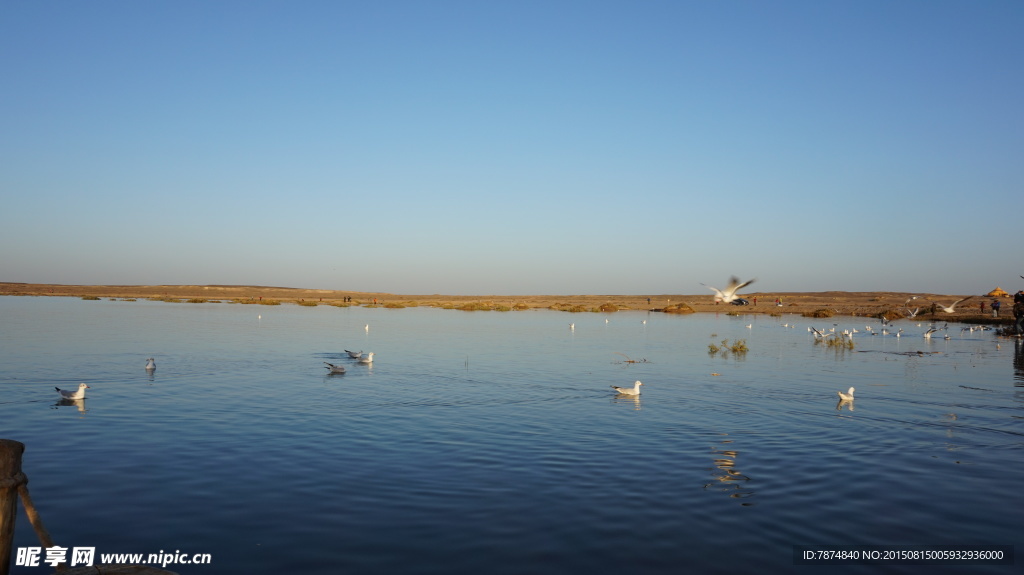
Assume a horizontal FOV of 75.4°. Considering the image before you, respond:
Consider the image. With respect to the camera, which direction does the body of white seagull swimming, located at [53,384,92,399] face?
to the viewer's right

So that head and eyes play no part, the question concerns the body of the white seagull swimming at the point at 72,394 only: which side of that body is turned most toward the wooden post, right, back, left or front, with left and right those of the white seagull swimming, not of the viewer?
right

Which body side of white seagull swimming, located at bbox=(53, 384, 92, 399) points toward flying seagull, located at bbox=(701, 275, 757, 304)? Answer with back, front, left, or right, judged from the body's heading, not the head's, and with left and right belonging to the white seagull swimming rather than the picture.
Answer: front

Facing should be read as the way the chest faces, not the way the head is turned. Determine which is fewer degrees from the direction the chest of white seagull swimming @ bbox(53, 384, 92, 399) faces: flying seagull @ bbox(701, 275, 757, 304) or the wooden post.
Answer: the flying seagull
